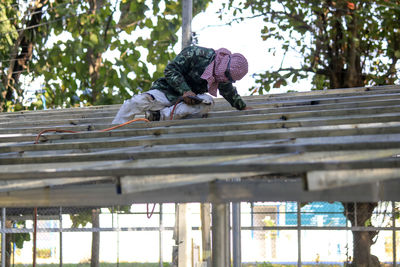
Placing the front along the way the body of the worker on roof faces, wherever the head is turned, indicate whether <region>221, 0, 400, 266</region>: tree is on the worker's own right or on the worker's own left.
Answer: on the worker's own left

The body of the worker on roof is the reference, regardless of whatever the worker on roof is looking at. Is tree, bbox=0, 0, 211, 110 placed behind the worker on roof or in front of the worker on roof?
behind

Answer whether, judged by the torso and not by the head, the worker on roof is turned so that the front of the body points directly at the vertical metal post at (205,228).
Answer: no

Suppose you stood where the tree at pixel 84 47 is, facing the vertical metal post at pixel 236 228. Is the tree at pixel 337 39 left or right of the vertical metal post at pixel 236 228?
left

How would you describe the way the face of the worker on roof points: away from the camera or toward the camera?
toward the camera

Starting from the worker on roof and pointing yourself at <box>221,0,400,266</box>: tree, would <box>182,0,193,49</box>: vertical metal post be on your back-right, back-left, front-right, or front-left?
front-left

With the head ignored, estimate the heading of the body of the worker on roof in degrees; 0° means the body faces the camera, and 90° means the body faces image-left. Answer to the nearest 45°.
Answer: approximately 315°
